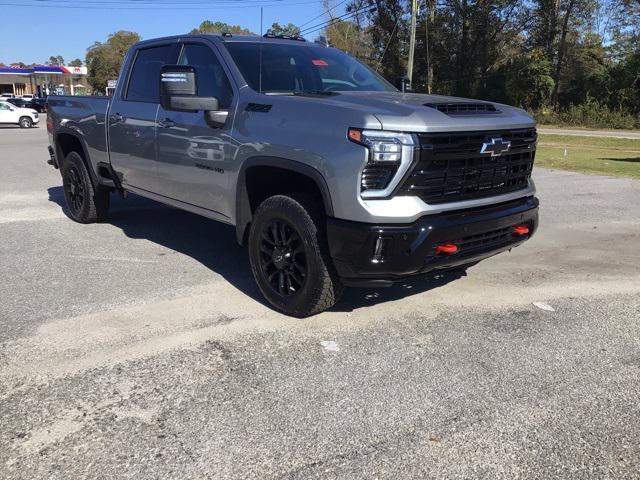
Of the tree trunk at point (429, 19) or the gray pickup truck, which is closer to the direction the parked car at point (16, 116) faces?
the tree trunk

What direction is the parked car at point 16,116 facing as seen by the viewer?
to the viewer's right

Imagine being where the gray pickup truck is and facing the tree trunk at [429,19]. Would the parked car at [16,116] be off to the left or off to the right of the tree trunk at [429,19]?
left

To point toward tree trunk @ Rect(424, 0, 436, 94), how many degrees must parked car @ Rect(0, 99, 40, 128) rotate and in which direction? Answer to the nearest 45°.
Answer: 0° — it already faces it

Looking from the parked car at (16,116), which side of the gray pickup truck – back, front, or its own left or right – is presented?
back

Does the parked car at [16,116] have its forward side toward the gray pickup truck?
no

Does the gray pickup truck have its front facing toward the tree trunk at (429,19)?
no

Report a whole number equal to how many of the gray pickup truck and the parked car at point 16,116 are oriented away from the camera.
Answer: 0
